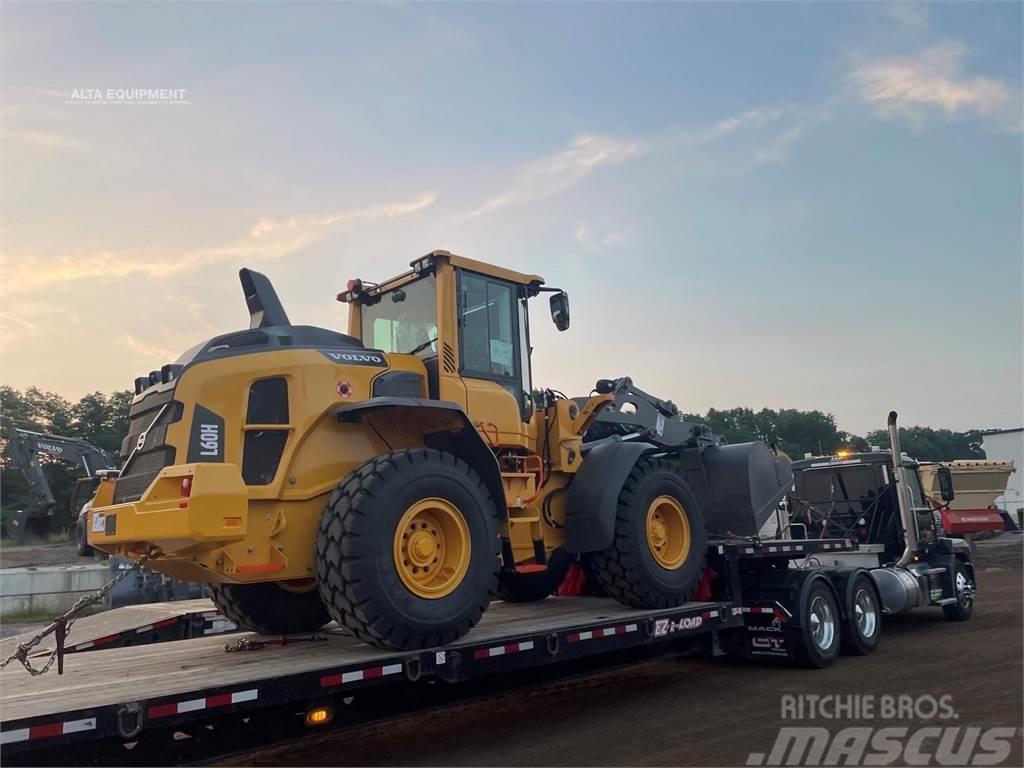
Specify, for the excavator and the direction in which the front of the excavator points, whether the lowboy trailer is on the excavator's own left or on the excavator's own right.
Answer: on the excavator's own left

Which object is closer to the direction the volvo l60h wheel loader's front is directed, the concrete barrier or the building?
the building

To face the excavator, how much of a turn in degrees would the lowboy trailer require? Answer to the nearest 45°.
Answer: approximately 90° to its left

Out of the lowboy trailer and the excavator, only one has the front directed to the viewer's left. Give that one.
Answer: the excavator

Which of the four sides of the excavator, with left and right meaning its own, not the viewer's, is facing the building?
back

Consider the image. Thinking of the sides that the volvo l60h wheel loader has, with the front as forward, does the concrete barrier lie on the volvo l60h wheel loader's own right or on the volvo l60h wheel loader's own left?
on the volvo l60h wheel loader's own left

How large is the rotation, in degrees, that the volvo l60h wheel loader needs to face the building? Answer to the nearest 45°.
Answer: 0° — it already faces it

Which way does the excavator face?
to the viewer's left

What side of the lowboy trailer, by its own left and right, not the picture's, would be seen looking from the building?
front

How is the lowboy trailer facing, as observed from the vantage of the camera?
facing away from the viewer and to the right of the viewer
